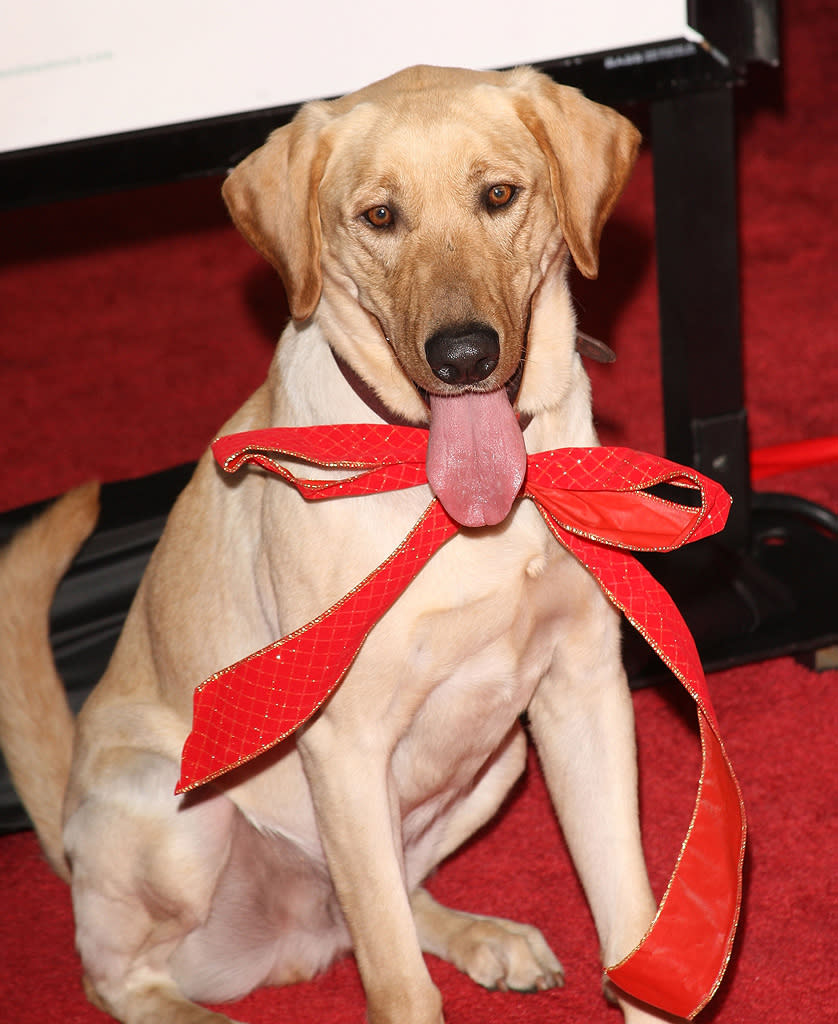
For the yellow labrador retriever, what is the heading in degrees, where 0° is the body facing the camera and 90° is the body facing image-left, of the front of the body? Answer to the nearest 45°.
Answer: approximately 315°
